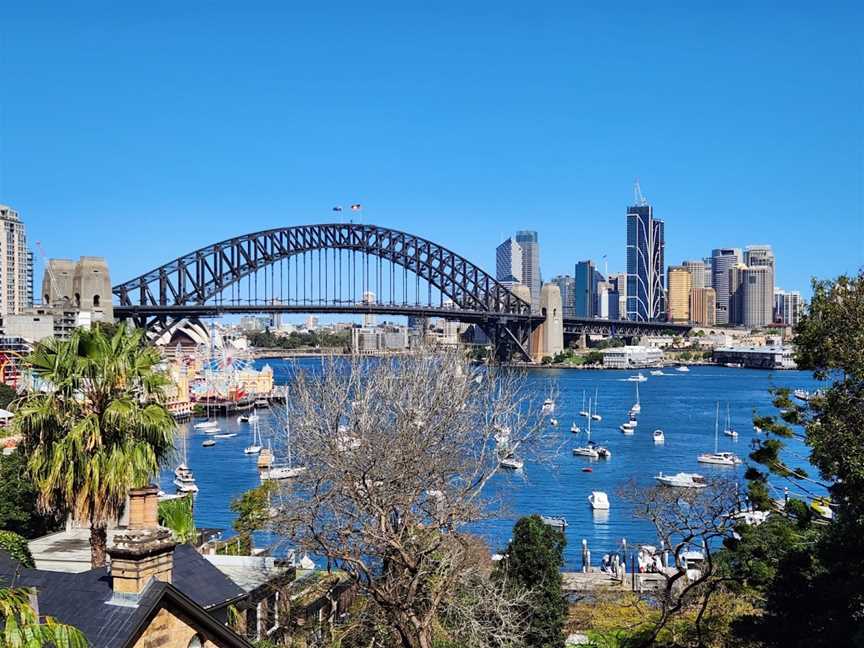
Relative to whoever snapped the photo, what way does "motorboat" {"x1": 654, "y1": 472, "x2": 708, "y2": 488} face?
facing to the left of the viewer

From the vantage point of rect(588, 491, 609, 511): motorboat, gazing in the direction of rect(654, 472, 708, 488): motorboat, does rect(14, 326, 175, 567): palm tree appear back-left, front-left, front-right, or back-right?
back-right

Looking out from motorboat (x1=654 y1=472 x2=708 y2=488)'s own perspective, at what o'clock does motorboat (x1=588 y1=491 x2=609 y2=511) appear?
motorboat (x1=588 y1=491 x2=609 y2=511) is roughly at 10 o'clock from motorboat (x1=654 y1=472 x2=708 y2=488).

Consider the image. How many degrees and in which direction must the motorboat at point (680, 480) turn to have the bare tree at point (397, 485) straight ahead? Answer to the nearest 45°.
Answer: approximately 90° to its left

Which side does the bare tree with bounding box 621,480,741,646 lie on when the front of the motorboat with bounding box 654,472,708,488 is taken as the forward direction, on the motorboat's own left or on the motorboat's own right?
on the motorboat's own left

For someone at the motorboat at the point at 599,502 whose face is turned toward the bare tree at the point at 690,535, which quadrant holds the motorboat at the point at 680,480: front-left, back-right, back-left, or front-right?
back-left
